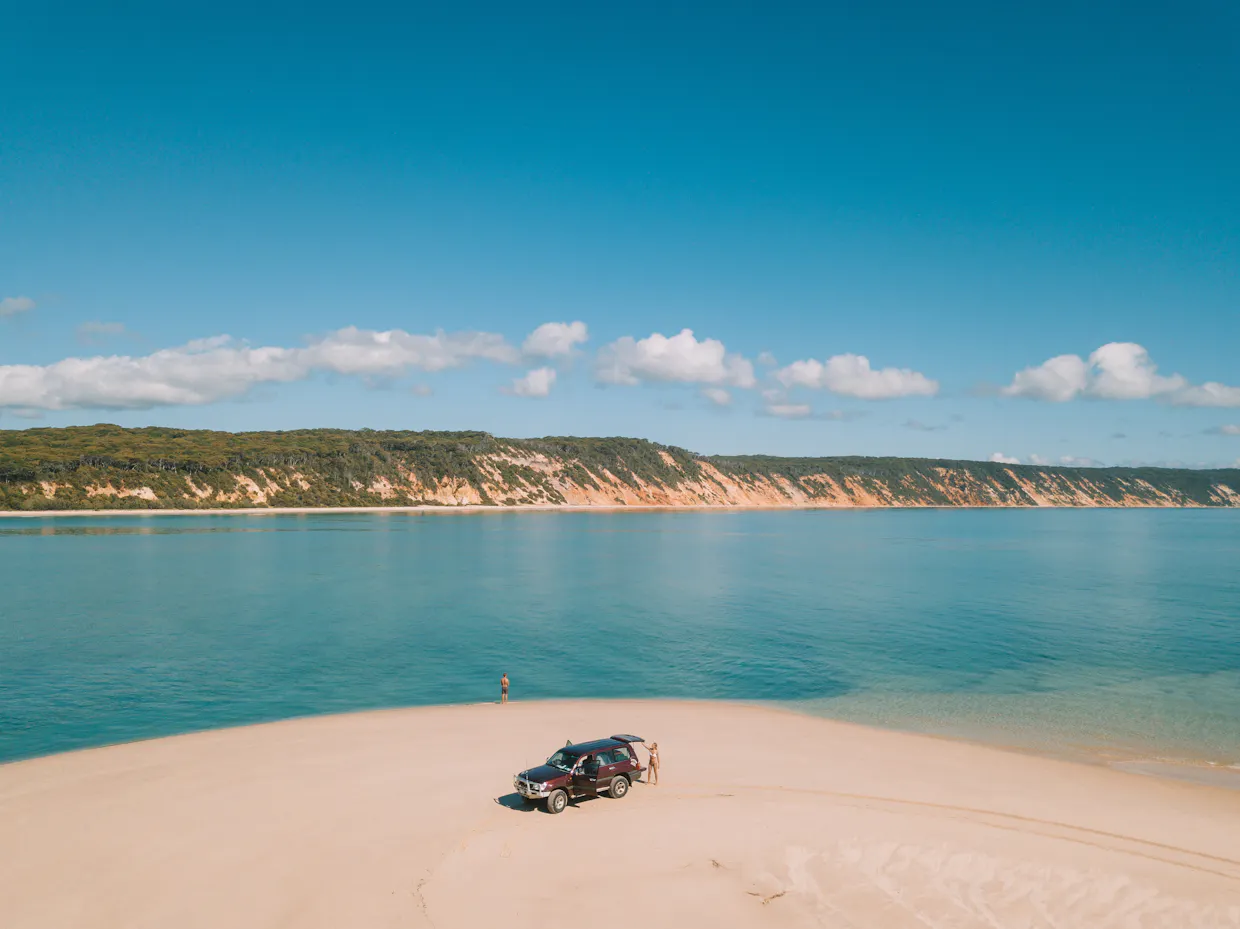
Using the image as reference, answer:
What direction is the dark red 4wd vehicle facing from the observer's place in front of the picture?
facing the viewer and to the left of the viewer
